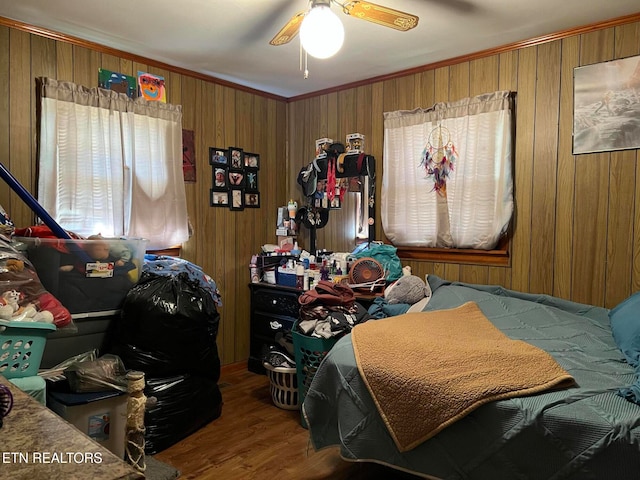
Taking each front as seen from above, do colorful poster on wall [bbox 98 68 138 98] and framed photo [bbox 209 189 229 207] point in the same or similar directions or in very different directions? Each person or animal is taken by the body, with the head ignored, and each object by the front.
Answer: same or similar directions

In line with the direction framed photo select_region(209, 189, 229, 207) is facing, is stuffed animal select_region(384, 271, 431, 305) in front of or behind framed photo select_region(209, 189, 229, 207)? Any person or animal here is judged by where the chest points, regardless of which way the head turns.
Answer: in front

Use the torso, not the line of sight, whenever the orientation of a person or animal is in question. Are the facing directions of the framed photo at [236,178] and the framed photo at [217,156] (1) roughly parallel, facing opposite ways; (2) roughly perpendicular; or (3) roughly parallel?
roughly parallel

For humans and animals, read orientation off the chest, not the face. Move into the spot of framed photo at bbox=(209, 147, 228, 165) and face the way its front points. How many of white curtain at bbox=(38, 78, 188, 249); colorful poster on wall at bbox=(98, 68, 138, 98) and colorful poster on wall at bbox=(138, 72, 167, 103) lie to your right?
3

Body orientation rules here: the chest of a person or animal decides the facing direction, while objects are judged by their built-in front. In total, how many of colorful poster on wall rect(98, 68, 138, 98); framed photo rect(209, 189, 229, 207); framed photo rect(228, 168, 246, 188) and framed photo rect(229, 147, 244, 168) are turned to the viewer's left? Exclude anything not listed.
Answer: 0

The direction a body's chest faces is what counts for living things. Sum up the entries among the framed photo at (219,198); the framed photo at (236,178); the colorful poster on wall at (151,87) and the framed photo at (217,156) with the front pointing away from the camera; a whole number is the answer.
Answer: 0

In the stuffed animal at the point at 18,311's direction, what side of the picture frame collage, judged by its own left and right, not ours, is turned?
right

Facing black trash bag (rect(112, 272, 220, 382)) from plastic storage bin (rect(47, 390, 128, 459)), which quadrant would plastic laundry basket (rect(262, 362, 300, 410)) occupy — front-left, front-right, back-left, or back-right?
front-right

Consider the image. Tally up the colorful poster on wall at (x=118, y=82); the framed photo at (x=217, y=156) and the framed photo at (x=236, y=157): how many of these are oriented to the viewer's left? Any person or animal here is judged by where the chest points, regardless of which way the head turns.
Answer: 0

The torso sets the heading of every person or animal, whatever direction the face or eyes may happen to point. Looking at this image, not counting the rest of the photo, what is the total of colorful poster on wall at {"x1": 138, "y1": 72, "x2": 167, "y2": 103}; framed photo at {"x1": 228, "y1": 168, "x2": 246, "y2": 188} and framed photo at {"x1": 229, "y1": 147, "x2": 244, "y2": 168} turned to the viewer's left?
0

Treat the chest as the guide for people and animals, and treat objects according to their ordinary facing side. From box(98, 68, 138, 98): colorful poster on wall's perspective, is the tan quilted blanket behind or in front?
in front

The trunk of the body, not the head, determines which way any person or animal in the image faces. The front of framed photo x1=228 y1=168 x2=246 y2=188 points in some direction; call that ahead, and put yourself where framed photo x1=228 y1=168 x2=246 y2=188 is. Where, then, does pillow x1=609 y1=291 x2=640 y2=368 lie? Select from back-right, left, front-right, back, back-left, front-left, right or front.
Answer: front

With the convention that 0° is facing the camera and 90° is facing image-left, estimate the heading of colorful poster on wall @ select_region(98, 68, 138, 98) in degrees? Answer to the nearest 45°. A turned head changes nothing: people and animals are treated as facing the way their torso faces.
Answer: approximately 315°
